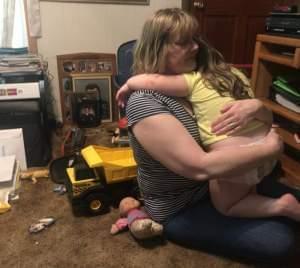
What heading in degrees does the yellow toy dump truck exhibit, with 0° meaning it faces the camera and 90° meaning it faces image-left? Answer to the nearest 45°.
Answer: approximately 45°

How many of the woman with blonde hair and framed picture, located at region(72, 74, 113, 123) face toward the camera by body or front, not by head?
1

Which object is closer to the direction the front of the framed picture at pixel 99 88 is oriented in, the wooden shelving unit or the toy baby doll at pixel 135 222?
the toy baby doll

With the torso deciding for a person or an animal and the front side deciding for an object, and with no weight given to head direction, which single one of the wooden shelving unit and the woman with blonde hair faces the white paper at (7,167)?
the wooden shelving unit

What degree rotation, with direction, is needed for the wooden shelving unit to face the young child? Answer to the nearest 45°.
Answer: approximately 45° to its left

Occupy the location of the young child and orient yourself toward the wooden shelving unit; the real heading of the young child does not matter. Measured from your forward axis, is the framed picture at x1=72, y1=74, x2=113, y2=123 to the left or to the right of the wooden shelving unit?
left

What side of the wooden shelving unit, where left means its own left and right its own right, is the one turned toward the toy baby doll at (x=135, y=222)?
front

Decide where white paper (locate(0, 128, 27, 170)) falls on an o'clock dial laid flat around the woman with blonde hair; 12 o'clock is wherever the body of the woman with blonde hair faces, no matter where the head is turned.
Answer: The white paper is roughly at 7 o'clock from the woman with blonde hair.

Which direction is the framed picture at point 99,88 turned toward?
toward the camera

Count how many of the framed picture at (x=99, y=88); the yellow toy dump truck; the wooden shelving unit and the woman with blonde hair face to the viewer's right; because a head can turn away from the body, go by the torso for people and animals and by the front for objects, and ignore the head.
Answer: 1

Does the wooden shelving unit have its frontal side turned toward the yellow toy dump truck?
yes

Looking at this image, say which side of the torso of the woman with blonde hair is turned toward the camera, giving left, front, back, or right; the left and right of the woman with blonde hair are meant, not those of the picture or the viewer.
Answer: right

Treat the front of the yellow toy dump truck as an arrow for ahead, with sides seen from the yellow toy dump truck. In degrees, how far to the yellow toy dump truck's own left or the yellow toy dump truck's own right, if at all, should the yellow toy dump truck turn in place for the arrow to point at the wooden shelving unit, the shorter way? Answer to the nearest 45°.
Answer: approximately 180°
